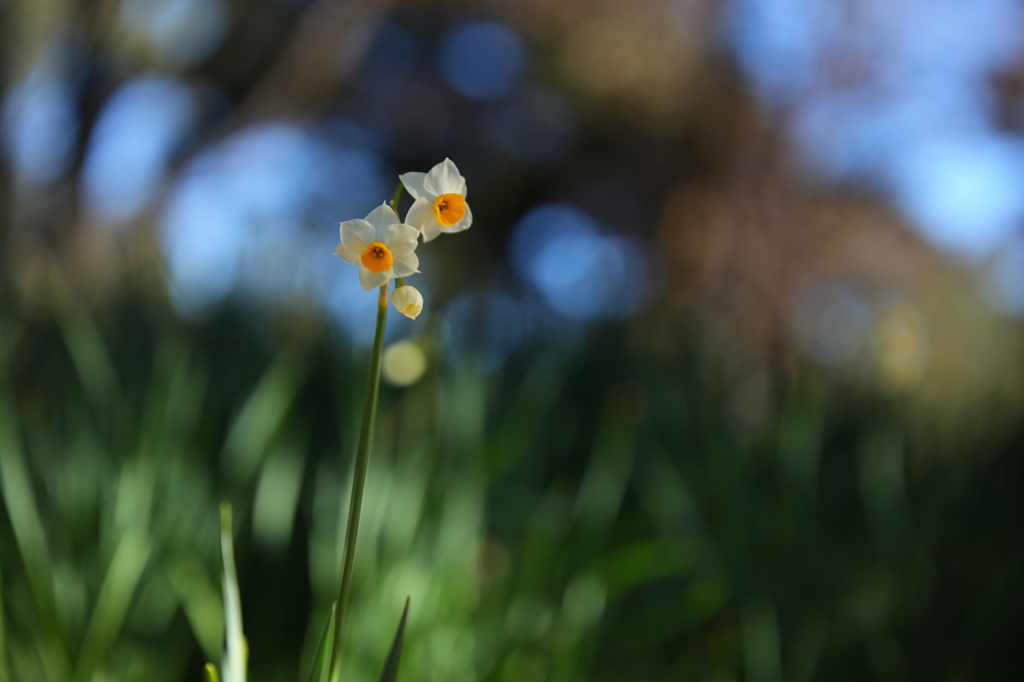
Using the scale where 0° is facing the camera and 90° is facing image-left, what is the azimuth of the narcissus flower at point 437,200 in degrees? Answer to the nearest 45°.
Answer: approximately 315°

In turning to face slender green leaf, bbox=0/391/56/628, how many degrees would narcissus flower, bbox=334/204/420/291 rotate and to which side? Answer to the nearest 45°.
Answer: approximately 135° to its right

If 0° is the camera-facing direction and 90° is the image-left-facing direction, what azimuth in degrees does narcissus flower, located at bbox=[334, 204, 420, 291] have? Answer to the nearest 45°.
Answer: approximately 0°
